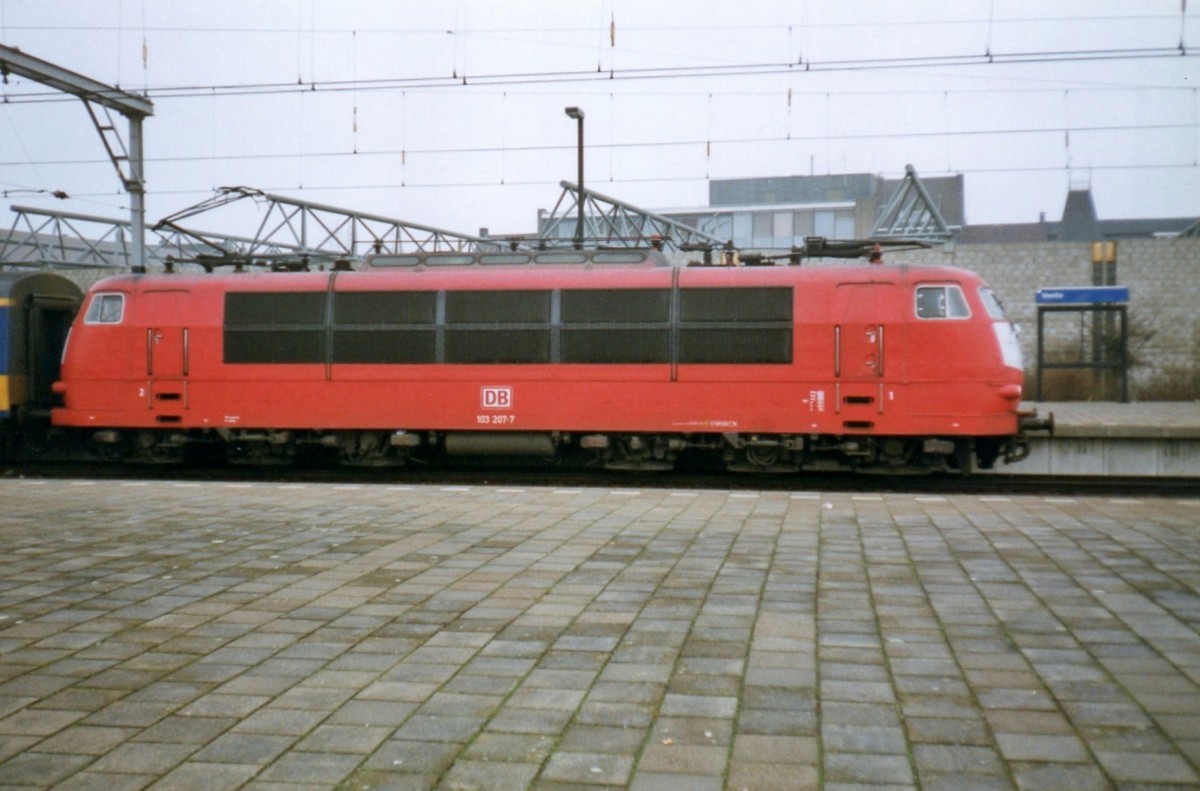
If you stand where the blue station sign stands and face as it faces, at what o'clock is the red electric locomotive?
The red electric locomotive is roughly at 1 o'clock from the blue station sign.

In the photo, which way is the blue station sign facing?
toward the camera
